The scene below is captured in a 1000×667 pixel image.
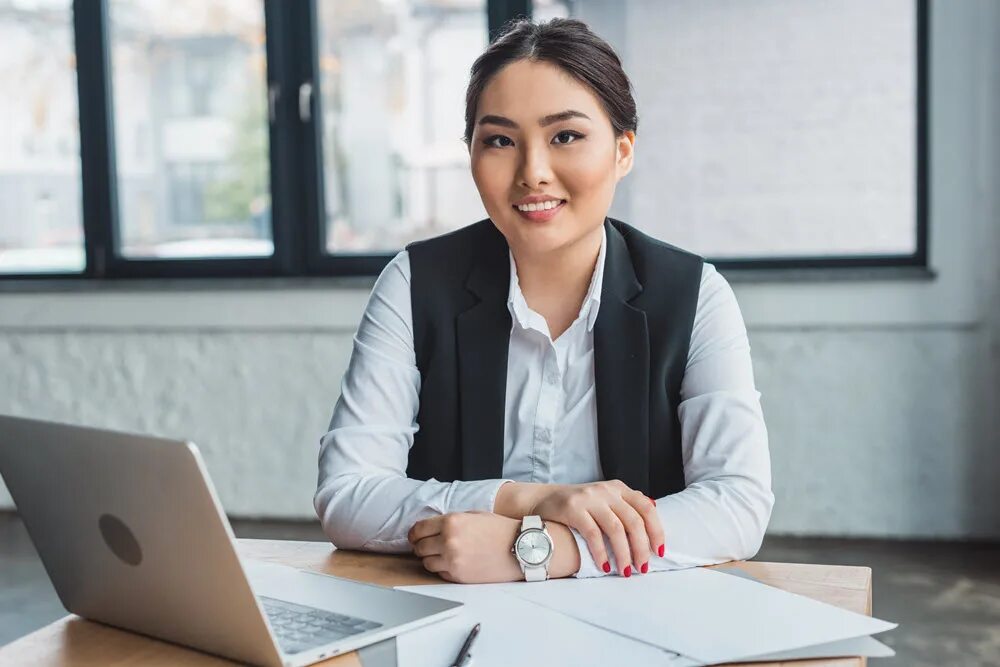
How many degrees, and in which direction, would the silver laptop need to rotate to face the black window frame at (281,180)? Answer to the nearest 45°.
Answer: approximately 45° to its left

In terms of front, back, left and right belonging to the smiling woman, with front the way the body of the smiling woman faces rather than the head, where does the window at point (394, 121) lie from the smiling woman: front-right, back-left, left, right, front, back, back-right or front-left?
back

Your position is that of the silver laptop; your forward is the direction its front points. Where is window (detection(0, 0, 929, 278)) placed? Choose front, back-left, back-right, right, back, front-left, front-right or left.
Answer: front-left

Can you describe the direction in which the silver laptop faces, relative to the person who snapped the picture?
facing away from the viewer and to the right of the viewer

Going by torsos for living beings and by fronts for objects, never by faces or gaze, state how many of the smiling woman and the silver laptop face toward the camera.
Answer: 1

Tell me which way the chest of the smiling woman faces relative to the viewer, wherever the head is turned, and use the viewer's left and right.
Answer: facing the viewer

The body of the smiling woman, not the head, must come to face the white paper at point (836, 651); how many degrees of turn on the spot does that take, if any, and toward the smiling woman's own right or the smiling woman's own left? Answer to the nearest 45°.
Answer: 0° — they already face it

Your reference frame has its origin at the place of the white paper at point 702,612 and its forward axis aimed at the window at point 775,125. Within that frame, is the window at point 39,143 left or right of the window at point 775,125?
left

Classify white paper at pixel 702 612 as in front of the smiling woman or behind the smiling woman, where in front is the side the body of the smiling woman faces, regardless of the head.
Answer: in front

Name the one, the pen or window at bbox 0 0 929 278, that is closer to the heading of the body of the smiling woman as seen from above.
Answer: the pen

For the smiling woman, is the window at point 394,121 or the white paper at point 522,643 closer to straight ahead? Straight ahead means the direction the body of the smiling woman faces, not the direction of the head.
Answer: the white paper

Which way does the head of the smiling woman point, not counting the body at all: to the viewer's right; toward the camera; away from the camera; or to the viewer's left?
toward the camera

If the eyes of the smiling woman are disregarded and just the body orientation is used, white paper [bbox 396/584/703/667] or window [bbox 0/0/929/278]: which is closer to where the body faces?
the white paper
